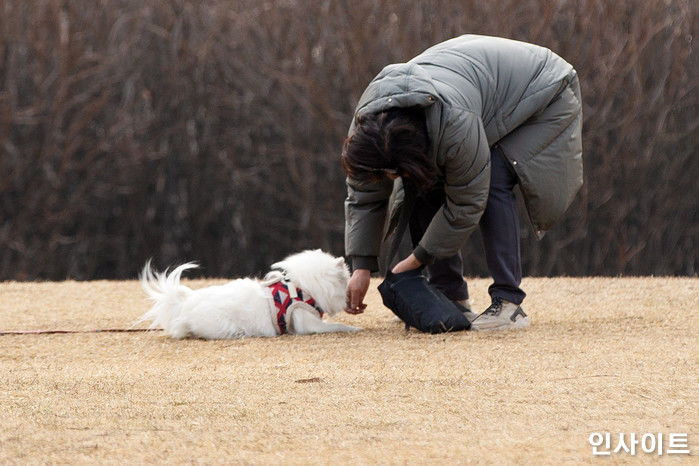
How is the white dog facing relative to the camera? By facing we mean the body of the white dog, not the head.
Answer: to the viewer's right
